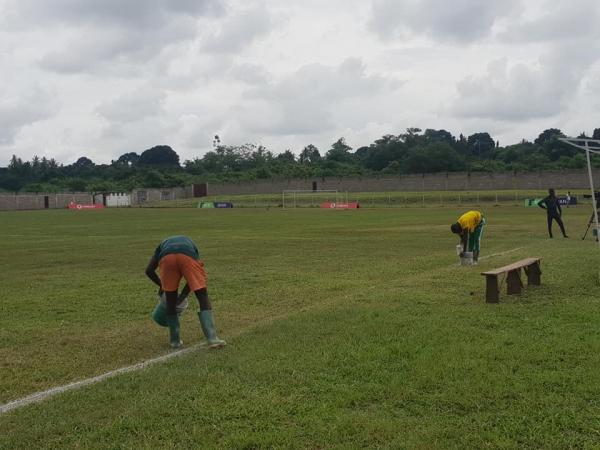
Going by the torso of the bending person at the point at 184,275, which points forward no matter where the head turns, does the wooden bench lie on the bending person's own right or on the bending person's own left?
on the bending person's own right

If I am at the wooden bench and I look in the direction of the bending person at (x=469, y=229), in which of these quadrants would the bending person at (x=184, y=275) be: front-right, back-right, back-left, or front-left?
back-left

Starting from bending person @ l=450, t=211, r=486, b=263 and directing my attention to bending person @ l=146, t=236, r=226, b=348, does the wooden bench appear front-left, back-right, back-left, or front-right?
front-left
